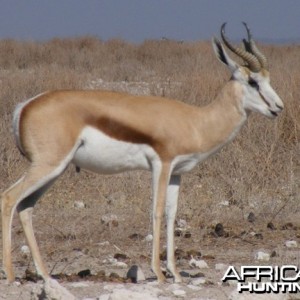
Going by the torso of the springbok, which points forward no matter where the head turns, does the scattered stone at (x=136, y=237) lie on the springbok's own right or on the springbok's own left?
on the springbok's own left

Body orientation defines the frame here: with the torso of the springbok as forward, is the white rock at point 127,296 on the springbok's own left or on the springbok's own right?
on the springbok's own right

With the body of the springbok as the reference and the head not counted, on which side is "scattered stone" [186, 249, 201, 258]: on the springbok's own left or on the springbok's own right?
on the springbok's own left

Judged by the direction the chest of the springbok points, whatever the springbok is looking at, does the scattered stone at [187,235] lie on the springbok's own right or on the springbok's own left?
on the springbok's own left

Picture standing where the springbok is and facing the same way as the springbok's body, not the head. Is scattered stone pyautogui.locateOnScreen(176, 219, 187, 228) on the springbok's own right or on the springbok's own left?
on the springbok's own left

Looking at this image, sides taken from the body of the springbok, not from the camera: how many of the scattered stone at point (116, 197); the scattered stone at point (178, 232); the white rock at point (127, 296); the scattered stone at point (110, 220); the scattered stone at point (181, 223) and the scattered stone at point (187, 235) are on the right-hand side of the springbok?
1

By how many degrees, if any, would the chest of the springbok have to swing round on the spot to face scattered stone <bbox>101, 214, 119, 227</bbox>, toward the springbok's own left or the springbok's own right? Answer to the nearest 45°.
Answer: approximately 90° to the springbok's own left

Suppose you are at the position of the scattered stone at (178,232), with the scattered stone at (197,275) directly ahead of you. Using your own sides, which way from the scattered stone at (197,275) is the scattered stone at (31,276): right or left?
right

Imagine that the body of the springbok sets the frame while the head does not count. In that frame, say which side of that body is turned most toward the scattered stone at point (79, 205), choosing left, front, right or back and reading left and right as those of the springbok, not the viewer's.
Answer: left

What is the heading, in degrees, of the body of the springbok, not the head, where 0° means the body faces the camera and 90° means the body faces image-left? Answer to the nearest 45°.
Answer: approximately 270°
